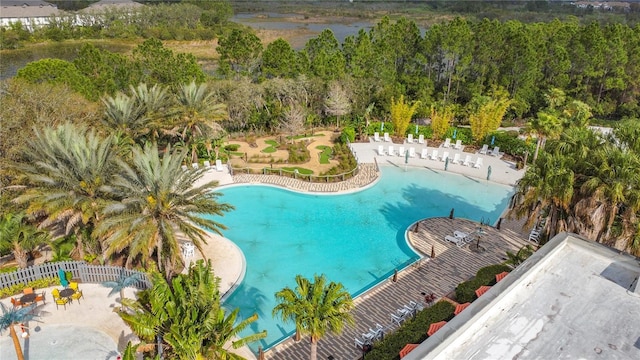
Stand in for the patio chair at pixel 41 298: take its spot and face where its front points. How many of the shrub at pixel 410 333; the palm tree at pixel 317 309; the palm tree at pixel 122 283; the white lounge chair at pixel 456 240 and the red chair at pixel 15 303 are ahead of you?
1

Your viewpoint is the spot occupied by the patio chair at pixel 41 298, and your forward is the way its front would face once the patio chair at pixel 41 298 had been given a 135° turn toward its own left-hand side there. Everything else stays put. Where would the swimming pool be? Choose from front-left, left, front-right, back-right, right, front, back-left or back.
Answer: front-left

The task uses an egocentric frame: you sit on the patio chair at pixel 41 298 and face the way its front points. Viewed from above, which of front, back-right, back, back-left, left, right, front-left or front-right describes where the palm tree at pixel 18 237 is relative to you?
right

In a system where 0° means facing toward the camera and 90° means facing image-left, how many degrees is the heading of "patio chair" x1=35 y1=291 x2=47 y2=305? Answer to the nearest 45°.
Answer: approximately 90°

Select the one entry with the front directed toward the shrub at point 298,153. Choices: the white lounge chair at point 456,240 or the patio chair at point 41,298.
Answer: the white lounge chair

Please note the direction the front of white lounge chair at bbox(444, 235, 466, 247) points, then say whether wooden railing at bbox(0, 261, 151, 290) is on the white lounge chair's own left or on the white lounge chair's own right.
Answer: on the white lounge chair's own left

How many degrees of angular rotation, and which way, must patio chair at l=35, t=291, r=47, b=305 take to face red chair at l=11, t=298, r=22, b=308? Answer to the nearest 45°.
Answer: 0° — it already faces it

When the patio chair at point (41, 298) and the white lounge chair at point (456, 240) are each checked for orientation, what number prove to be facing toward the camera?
0

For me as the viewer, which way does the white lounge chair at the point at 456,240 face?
facing away from the viewer and to the left of the viewer
